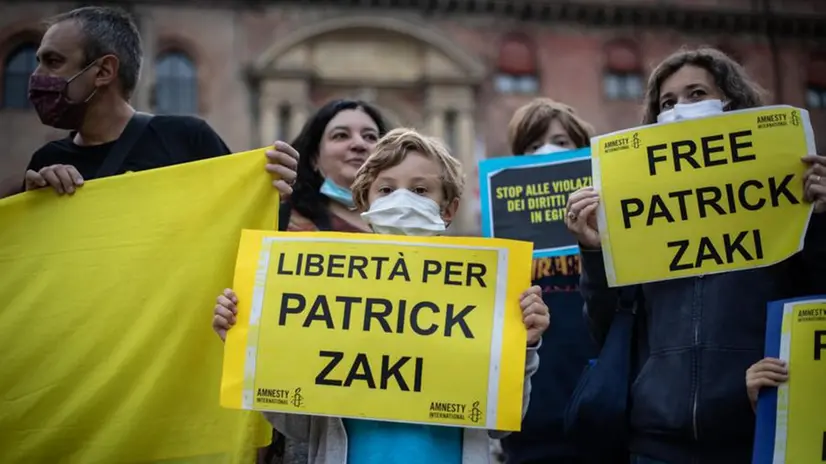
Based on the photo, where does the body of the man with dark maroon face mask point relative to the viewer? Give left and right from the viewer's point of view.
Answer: facing the viewer and to the left of the viewer

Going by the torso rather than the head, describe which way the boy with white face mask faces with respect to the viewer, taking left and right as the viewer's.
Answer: facing the viewer

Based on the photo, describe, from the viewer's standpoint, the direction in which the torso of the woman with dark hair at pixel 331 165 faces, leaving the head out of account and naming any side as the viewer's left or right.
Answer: facing the viewer and to the right of the viewer

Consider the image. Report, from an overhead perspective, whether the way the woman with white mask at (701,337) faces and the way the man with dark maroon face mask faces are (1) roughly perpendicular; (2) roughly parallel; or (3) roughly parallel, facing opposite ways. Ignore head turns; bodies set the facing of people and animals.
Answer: roughly parallel

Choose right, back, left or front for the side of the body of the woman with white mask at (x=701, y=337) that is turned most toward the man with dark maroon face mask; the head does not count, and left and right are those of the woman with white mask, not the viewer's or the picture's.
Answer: right

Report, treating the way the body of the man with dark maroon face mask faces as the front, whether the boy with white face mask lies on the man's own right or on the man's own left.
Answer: on the man's own left

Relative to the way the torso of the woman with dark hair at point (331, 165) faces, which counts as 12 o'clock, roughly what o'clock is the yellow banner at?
The yellow banner is roughly at 3 o'clock from the woman with dark hair.

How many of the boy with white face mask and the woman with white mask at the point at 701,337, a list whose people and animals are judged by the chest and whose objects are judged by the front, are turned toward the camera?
2

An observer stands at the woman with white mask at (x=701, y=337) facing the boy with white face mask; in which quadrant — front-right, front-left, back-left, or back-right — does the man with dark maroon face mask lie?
front-right

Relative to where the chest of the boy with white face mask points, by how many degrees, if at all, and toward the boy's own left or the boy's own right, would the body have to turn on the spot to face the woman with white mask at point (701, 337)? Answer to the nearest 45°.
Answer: approximately 90° to the boy's own left

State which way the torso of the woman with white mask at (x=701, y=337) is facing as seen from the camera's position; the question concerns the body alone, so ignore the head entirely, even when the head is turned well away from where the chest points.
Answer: toward the camera

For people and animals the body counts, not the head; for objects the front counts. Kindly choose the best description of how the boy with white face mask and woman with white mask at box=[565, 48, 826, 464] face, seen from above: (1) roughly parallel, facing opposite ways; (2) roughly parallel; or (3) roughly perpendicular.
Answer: roughly parallel

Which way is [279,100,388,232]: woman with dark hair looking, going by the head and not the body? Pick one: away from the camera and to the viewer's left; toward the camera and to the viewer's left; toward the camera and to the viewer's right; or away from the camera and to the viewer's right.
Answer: toward the camera and to the viewer's right
